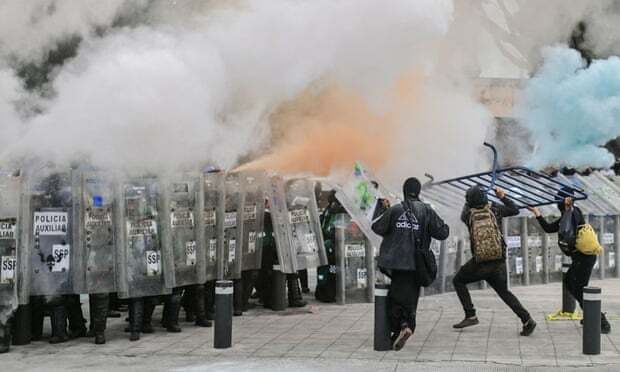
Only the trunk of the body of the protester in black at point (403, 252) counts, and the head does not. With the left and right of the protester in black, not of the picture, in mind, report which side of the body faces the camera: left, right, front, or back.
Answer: back

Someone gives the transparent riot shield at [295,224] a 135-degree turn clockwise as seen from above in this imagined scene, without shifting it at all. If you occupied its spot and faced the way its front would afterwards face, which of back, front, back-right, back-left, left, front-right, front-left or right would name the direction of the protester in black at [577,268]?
back

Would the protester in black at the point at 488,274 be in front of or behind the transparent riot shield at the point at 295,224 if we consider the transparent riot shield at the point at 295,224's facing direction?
in front

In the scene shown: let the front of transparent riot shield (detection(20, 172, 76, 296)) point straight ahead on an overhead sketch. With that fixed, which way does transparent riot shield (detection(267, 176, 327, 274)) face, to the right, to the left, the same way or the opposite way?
the same way

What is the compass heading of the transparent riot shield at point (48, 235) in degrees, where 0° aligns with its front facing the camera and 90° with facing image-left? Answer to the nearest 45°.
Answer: approximately 0°

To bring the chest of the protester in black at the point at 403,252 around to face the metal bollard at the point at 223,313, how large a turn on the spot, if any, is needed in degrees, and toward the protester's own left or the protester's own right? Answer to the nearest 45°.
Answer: approximately 90° to the protester's own left

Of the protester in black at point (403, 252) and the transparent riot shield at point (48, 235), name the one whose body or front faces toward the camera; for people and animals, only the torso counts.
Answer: the transparent riot shield

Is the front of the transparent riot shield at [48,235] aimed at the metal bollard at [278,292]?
no

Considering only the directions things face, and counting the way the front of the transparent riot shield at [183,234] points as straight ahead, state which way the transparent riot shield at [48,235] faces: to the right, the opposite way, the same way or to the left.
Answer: the same way

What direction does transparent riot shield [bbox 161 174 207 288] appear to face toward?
toward the camera

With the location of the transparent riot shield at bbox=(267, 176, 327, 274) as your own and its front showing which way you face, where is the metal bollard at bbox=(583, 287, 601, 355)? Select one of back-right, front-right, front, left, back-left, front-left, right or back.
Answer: front-left

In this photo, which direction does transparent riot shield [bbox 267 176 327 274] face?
toward the camera

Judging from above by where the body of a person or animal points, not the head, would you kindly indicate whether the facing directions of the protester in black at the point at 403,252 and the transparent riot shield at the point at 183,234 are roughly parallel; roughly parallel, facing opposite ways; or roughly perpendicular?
roughly parallel, facing opposite ways

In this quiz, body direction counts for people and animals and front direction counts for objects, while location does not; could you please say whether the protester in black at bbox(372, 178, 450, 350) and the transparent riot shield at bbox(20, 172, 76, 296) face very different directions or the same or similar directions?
very different directions

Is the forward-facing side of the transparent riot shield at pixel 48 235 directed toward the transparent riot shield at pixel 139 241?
no

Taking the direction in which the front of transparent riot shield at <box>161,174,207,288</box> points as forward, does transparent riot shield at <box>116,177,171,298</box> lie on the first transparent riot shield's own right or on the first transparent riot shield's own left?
on the first transparent riot shield's own right

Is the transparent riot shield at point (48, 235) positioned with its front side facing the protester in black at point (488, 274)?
no

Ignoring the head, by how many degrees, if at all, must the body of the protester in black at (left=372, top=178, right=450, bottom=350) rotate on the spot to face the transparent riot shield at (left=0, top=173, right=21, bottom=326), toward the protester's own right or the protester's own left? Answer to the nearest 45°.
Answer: approximately 90° to the protester's own left
